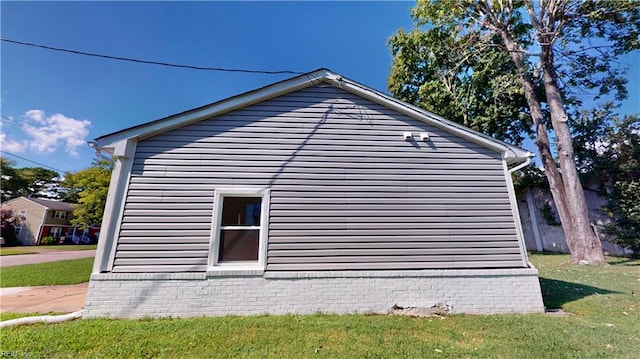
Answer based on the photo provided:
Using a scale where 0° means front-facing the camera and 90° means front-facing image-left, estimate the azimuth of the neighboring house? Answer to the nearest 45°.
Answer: approximately 315°

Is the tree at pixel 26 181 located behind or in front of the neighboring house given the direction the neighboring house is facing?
behind
